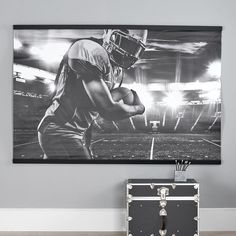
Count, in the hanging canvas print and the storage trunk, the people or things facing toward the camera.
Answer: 2

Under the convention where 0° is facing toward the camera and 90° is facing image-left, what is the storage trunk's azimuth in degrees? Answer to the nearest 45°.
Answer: approximately 0°

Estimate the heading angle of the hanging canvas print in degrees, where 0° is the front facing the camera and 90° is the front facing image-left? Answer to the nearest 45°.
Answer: approximately 0°
